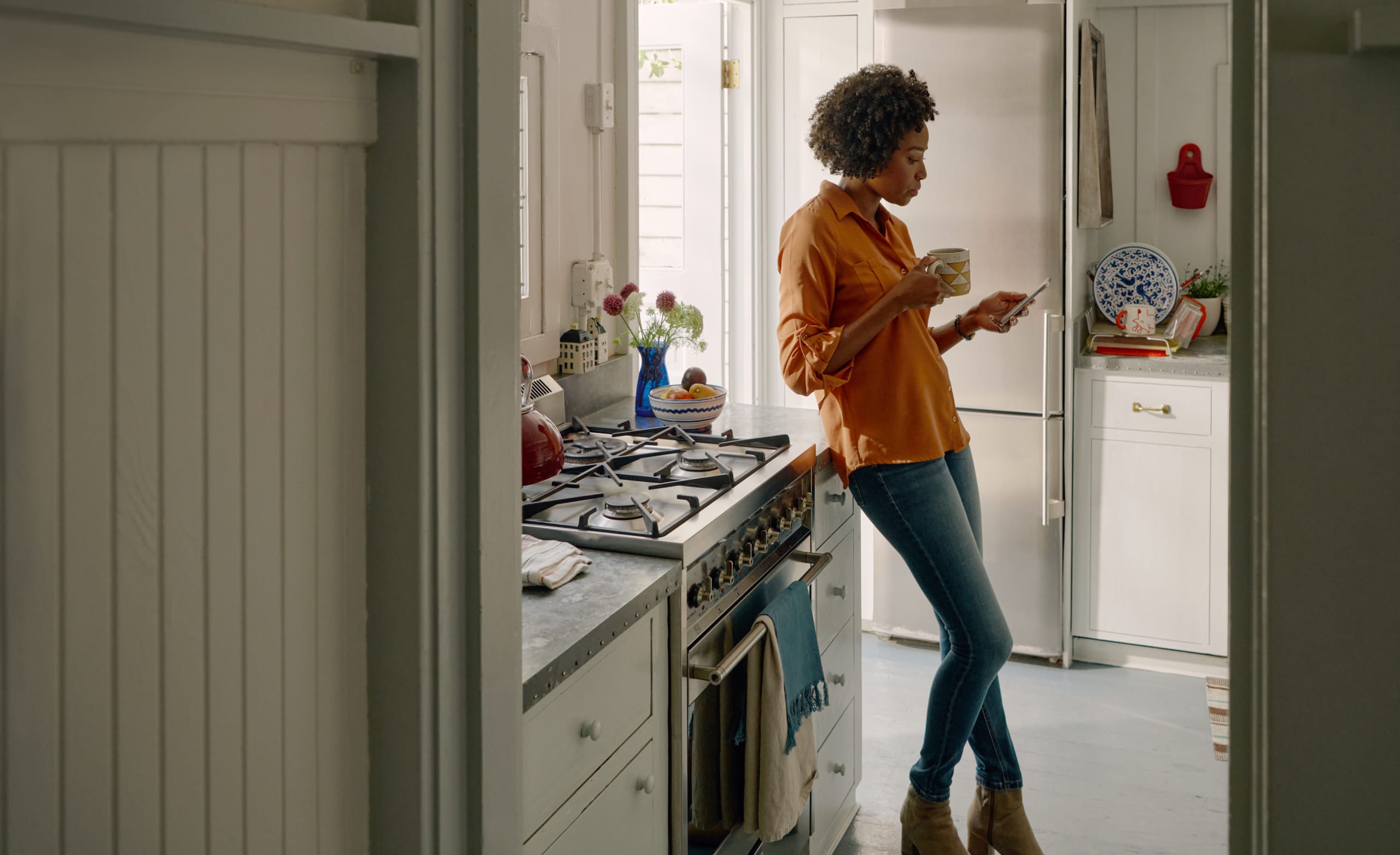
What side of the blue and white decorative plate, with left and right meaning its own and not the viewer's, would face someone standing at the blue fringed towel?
front

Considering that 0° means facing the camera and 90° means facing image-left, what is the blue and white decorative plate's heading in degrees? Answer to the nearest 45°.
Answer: approximately 0°

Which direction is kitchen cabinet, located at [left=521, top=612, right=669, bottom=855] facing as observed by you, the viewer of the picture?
facing the viewer and to the right of the viewer

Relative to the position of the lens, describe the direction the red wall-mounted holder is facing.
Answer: facing the viewer

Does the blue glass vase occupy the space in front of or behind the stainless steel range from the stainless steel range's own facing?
behind

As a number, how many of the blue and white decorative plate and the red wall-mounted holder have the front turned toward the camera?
2

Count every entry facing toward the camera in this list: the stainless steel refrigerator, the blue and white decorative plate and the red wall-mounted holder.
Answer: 3

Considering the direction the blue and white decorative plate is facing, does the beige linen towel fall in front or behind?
in front

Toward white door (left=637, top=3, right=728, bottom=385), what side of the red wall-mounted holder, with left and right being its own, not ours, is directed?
right

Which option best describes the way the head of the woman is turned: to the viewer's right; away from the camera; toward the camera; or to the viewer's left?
to the viewer's right
